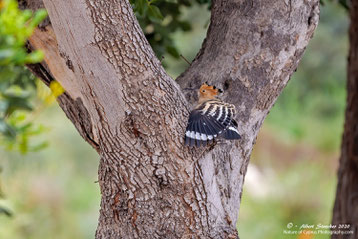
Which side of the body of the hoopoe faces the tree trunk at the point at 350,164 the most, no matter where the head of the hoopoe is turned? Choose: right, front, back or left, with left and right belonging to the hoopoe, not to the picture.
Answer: right

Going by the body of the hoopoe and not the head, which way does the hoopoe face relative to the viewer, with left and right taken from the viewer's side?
facing away from the viewer and to the left of the viewer
